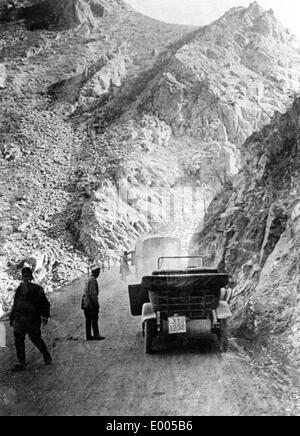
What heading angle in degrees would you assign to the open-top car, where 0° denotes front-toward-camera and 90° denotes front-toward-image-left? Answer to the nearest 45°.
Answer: approximately 180°

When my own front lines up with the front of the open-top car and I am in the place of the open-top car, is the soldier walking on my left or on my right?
on my left
